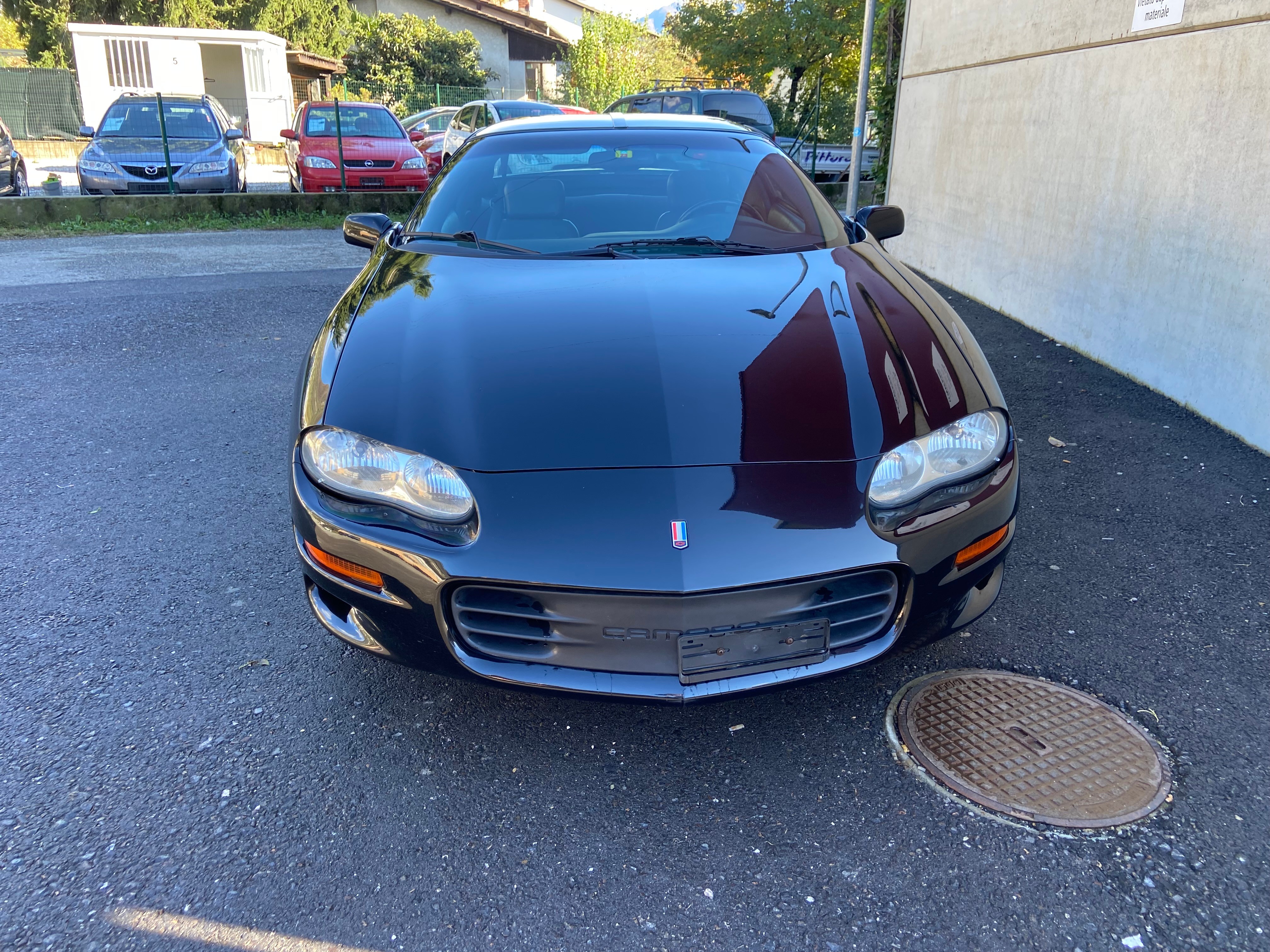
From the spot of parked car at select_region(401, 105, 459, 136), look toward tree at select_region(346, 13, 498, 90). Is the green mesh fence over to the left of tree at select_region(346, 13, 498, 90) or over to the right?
left

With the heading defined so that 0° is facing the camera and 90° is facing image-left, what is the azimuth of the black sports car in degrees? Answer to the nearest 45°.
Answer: approximately 0°

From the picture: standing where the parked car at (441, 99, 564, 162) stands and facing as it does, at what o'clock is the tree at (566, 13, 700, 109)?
The tree is roughly at 8 o'clock from the parked car.

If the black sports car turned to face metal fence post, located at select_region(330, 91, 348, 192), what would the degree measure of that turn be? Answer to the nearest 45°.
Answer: approximately 180°

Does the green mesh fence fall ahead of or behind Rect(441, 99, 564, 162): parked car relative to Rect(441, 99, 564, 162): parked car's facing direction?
behind

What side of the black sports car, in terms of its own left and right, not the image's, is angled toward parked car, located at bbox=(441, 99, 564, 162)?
back
